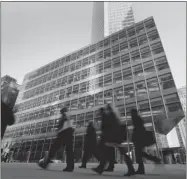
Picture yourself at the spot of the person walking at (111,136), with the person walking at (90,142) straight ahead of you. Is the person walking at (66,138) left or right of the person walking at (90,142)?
left

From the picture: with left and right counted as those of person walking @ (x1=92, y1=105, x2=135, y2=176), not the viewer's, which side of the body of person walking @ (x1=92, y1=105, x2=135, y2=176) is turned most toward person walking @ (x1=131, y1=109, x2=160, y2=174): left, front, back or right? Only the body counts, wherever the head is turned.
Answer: back

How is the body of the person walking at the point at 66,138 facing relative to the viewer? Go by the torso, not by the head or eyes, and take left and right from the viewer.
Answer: facing to the left of the viewer

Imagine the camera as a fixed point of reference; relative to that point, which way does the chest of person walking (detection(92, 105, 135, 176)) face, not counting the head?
to the viewer's left

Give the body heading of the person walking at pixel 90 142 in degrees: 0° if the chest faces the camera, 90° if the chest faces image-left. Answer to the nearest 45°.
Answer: approximately 90°

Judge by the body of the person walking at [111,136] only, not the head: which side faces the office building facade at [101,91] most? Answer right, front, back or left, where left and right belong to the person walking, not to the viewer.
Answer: right

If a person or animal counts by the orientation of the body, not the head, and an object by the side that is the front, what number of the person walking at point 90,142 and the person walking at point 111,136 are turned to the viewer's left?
2

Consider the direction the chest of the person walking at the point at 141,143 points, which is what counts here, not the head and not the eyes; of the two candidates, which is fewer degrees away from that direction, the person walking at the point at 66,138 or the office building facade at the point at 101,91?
the person walking

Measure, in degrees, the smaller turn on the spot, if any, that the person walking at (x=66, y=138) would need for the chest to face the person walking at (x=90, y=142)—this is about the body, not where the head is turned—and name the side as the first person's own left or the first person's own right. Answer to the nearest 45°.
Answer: approximately 135° to the first person's own right

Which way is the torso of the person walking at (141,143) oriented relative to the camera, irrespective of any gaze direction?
to the viewer's left

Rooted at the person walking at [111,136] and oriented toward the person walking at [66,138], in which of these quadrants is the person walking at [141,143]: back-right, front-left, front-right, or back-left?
back-right
